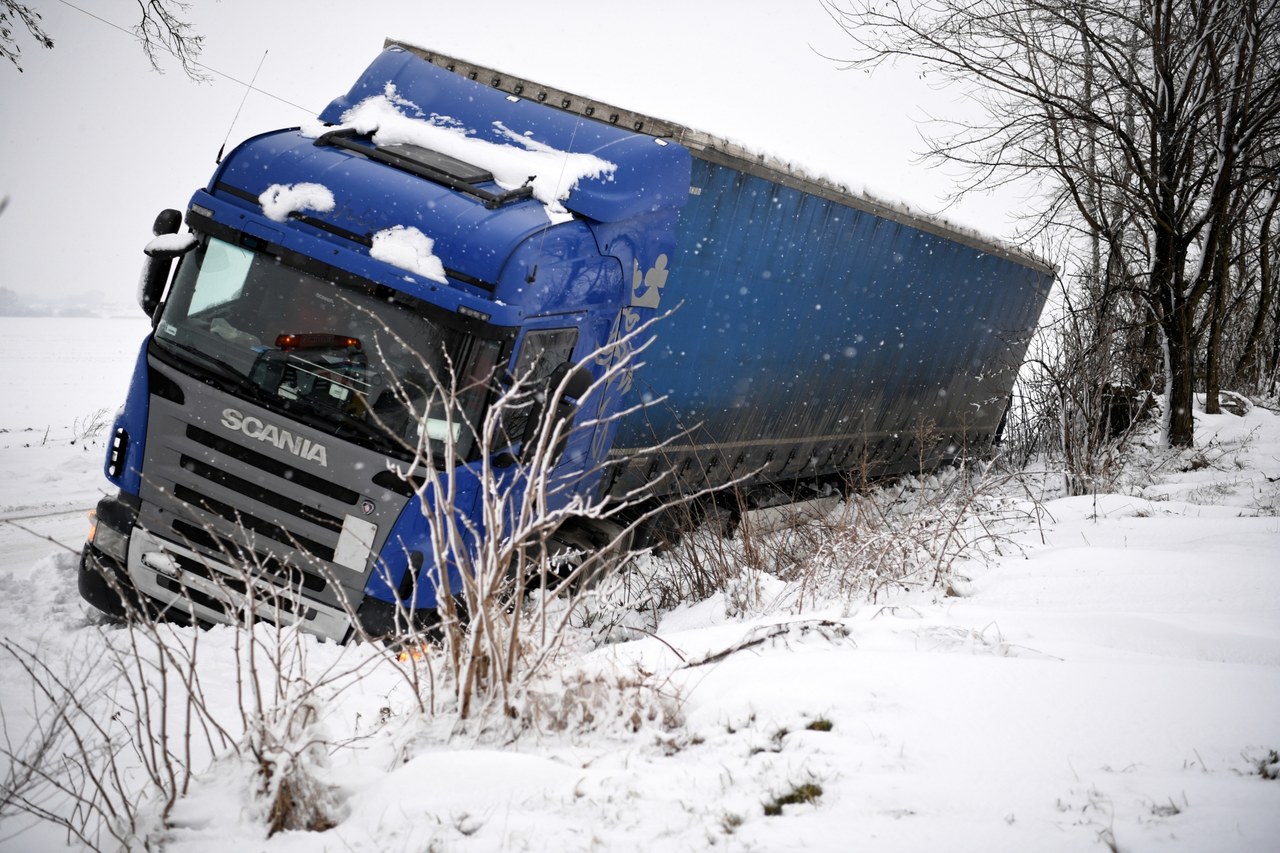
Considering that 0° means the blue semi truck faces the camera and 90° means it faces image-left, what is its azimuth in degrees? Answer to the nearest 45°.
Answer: approximately 45°

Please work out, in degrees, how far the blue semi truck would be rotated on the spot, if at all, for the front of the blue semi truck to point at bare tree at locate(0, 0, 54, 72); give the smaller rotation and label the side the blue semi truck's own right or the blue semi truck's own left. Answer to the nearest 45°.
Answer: approximately 90° to the blue semi truck's own right
